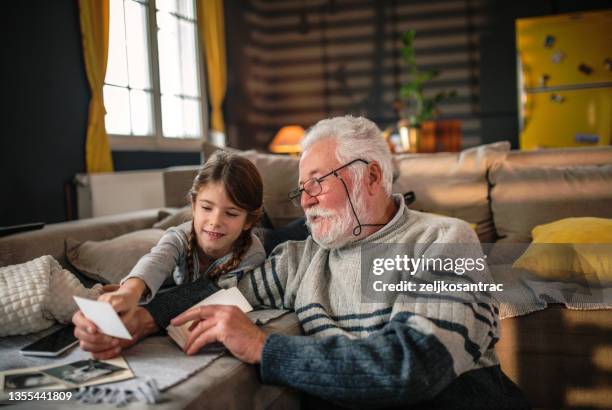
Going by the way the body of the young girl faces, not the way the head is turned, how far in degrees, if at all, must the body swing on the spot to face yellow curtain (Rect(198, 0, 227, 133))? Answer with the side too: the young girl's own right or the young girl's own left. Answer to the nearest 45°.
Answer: approximately 180°

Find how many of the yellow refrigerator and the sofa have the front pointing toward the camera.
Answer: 2

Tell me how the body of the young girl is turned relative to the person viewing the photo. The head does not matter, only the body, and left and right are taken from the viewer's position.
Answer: facing the viewer

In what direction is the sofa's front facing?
toward the camera

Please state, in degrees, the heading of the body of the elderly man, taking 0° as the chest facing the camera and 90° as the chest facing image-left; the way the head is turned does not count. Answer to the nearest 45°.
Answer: approximately 45°

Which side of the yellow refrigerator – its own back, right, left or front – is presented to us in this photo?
front

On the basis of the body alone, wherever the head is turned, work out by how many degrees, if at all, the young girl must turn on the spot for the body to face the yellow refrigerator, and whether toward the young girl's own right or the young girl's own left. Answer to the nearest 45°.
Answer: approximately 135° to the young girl's own left

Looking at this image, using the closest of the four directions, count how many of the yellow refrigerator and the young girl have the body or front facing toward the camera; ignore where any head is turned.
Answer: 2
